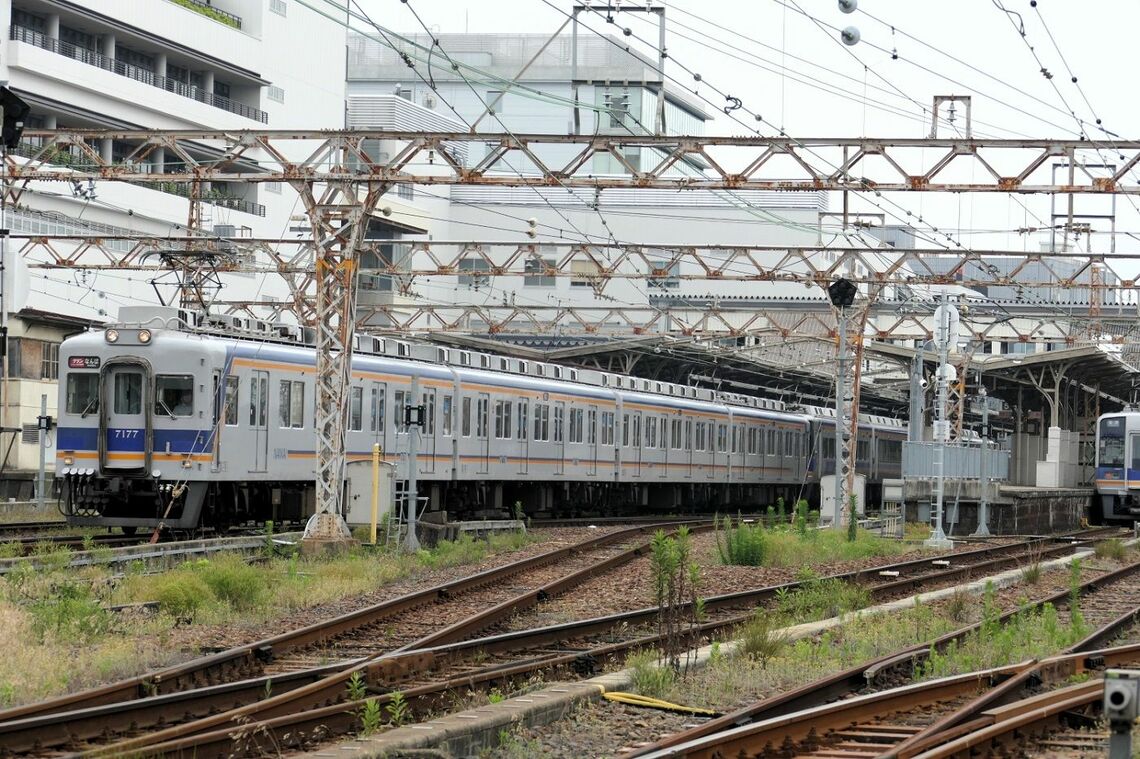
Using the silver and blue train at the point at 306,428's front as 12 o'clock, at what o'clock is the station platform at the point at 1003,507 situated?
The station platform is roughly at 6 o'clock from the silver and blue train.

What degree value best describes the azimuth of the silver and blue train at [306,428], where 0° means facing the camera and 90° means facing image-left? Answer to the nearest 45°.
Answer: approximately 45°

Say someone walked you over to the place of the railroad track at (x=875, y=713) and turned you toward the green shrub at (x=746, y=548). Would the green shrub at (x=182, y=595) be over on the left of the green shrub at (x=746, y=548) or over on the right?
left

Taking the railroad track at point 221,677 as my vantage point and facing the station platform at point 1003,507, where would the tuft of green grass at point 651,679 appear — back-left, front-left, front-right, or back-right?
front-right

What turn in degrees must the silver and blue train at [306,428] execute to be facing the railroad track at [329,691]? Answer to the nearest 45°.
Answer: approximately 45° to its left

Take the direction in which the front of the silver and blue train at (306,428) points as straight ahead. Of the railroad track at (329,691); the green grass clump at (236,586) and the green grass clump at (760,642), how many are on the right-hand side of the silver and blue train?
0

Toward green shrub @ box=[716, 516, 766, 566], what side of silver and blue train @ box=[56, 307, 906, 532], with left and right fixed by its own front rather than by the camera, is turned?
left

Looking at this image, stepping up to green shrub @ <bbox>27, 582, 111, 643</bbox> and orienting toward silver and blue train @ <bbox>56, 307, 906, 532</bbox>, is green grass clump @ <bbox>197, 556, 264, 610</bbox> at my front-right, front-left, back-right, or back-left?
front-right

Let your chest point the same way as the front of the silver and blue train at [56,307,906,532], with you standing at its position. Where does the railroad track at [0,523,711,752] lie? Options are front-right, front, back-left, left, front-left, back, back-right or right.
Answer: front-left

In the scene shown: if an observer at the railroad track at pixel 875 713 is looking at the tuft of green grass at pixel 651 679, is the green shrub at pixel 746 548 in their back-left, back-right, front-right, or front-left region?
front-right

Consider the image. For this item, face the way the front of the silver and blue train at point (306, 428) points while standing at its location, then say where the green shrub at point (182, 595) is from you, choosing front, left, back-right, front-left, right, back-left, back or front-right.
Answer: front-left

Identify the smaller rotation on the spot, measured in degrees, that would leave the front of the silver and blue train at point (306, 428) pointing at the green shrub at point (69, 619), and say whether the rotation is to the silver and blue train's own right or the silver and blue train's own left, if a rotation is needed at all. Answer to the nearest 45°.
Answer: approximately 45° to the silver and blue train's own left

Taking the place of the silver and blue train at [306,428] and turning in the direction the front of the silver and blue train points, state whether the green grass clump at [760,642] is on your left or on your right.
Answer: on your left
